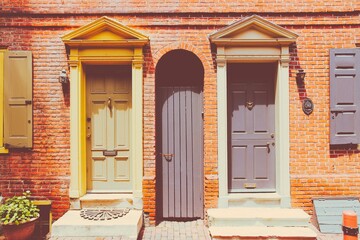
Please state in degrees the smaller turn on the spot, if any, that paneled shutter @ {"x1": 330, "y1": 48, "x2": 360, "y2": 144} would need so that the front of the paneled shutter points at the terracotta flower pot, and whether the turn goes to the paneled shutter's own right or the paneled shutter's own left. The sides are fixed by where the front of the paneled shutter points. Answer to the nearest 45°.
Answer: approximately 45° to the paneled shutter's own right

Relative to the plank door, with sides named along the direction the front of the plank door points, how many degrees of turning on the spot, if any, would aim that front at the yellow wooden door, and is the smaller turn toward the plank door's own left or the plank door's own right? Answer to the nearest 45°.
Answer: approximately 90° to the plank door's own right

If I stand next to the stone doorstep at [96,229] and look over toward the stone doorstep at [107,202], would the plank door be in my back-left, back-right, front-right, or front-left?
front-right

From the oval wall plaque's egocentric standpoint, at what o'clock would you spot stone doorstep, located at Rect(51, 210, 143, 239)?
The stone doorstep is roughly at 2 o'clock from the oval wall plaque.

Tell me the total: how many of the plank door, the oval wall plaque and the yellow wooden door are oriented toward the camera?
3

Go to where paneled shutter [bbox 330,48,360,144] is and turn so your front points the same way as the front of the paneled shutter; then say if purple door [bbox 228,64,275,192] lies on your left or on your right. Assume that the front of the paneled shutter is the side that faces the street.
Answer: on your right

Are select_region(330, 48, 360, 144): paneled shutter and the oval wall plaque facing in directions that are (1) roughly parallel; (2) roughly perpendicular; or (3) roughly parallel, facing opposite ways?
roughly parallel

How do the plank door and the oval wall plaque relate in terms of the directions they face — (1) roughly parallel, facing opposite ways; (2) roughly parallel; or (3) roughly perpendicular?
roughly parallel

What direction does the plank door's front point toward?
toward the camera

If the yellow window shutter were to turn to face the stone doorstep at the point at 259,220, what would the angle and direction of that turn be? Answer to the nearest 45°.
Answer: approximately 45° to its left

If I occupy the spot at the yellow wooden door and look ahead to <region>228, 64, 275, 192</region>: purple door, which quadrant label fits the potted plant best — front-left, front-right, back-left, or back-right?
back-right

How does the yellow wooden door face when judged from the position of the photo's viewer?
facing the viewer
